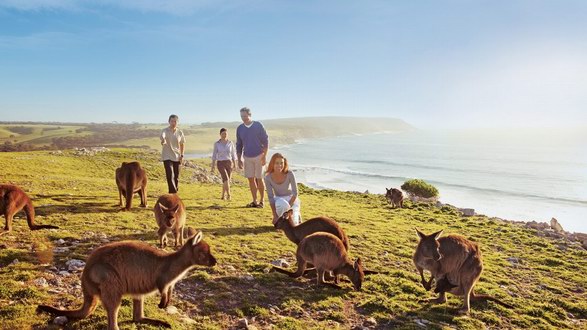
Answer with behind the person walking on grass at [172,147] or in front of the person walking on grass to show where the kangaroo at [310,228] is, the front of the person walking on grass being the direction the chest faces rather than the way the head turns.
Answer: in front

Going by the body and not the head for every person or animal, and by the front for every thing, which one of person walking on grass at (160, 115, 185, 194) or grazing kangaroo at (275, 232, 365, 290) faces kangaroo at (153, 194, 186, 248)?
the person walking on grass

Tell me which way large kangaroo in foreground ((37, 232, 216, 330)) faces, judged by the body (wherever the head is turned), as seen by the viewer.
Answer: to the viewer's right

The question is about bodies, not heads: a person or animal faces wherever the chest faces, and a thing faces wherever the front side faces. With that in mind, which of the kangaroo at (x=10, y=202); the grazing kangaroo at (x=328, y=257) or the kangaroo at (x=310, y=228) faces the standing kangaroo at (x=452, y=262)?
the grazing kangaroo at (x=328, y=257)

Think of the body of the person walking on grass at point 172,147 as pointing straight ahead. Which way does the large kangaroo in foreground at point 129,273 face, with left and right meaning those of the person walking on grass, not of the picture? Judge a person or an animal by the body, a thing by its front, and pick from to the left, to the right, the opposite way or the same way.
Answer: to the left

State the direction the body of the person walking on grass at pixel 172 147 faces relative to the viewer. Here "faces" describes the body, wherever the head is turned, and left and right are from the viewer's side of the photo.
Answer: facing the viewer

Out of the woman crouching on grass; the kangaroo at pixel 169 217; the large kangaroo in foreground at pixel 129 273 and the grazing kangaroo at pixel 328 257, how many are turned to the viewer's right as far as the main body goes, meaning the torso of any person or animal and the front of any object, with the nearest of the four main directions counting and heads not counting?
2

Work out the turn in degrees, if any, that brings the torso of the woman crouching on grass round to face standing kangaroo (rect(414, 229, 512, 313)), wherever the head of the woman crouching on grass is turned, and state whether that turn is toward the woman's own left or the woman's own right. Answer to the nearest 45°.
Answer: approximately 45° to the woman's own left

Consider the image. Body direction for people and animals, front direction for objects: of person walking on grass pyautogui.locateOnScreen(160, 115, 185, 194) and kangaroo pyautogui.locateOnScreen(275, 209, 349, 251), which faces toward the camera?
the person walking on grass

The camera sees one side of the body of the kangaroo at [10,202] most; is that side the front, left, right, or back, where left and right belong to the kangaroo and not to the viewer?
left

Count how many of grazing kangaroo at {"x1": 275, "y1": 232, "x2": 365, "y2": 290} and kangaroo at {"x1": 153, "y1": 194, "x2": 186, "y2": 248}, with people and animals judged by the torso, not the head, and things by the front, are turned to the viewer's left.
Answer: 0

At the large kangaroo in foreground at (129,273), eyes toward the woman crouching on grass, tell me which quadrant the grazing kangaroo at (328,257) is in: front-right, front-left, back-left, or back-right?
front-right

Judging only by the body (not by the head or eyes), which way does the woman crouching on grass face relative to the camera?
toward the camera

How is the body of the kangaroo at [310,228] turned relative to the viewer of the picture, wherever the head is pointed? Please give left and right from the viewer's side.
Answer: facing to the left of the viewer

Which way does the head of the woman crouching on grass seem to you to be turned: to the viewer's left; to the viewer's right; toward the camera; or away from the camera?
toward the camera

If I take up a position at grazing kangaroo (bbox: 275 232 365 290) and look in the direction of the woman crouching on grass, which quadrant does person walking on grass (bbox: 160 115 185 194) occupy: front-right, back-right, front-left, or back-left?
front-left

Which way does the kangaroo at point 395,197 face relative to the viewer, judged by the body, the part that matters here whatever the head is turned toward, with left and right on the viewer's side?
facing the viewer and to the left of the viewer

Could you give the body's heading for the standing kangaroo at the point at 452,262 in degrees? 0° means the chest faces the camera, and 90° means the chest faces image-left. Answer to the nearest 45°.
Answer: approximately 45°
